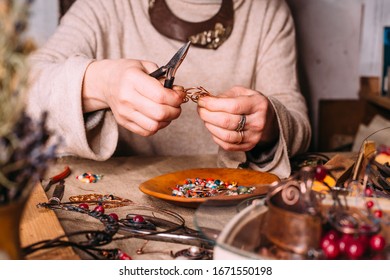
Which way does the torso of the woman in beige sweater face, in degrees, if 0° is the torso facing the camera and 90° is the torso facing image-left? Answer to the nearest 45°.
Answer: approximately 0°

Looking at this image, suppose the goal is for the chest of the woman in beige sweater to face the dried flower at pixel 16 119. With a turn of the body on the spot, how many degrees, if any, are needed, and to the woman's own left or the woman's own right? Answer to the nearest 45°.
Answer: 0° — they already face it

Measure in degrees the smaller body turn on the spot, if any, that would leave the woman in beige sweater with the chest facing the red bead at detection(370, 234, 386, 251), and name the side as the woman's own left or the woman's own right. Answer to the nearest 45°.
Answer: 0° — they already face it
